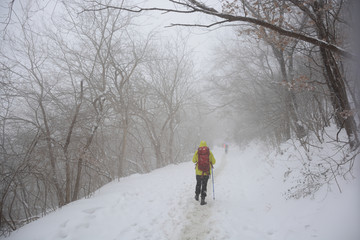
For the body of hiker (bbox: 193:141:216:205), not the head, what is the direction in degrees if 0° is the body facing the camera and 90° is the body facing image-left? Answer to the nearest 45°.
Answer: approximately 180°
